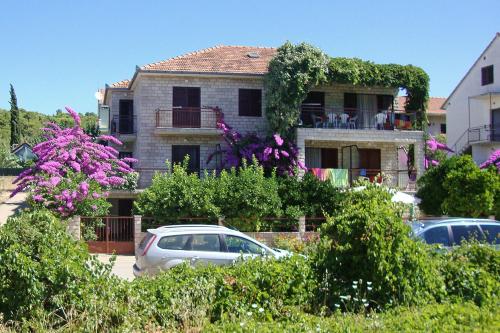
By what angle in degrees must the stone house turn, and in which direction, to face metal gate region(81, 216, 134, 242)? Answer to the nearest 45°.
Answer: approximately 45° to its right

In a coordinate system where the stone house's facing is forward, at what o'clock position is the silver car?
The silver car is roughly at 12 o'clock from the stone house.

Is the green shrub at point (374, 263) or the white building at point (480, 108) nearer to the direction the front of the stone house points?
the green shrub

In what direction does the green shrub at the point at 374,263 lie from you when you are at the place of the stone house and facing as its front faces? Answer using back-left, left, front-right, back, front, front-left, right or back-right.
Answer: front

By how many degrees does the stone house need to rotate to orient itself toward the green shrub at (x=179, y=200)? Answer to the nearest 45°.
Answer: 0° — it already faces it

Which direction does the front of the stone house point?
toward the camera

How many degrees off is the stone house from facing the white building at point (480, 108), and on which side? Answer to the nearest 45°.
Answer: approximately 135° to its left

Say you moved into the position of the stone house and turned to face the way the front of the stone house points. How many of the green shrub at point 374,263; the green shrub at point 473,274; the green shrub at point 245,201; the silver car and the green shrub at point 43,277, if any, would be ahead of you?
5

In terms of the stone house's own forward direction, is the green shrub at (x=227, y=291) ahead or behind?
ahead

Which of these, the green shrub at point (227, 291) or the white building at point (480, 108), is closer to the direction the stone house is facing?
the green shrub

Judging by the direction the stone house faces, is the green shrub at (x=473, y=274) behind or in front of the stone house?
in front

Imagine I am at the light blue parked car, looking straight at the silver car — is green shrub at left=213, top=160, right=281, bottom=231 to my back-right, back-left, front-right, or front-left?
front-right

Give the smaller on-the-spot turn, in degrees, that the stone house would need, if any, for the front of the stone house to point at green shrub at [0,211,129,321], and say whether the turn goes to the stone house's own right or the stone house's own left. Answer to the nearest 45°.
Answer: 0° — it already faces it

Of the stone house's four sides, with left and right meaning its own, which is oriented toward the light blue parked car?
front
